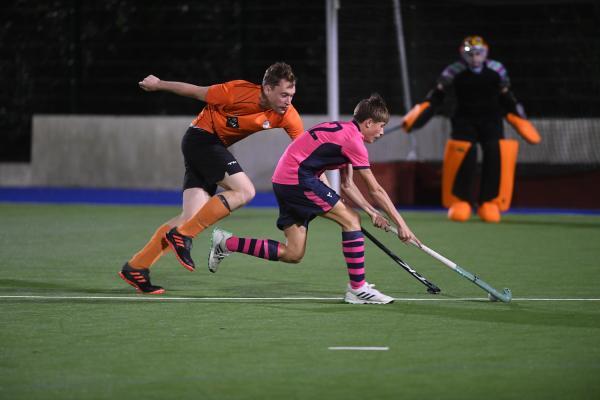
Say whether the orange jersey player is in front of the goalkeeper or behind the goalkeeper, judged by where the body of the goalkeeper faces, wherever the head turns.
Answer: in front

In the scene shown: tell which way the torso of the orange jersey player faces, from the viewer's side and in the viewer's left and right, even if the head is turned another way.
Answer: facing the viewer and to the right of the viewer

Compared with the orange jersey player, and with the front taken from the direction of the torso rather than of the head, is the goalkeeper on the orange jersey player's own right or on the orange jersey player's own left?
on the orange jersey player's own left

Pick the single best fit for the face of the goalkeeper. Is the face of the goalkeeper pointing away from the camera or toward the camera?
toward the camera

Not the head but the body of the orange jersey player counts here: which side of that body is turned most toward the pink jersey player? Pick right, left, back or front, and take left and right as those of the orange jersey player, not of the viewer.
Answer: front

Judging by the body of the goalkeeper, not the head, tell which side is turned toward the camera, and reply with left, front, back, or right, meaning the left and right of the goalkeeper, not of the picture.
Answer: front

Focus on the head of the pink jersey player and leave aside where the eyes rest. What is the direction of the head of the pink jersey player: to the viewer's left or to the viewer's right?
to the viewer's right

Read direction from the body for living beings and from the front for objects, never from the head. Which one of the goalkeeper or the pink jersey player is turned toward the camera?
the goalkeeper

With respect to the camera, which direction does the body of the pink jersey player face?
to the viewer's right

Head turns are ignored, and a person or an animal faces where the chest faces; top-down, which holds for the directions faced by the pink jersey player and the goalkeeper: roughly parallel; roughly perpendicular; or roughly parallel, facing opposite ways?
roughly perpendicular

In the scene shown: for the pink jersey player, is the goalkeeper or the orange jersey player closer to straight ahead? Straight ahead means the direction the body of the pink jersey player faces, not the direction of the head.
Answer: the goalkeeper

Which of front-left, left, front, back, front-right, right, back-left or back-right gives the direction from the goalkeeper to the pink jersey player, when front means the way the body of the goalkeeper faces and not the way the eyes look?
front

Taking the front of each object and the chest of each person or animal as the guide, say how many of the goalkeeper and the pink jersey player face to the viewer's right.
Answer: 1
